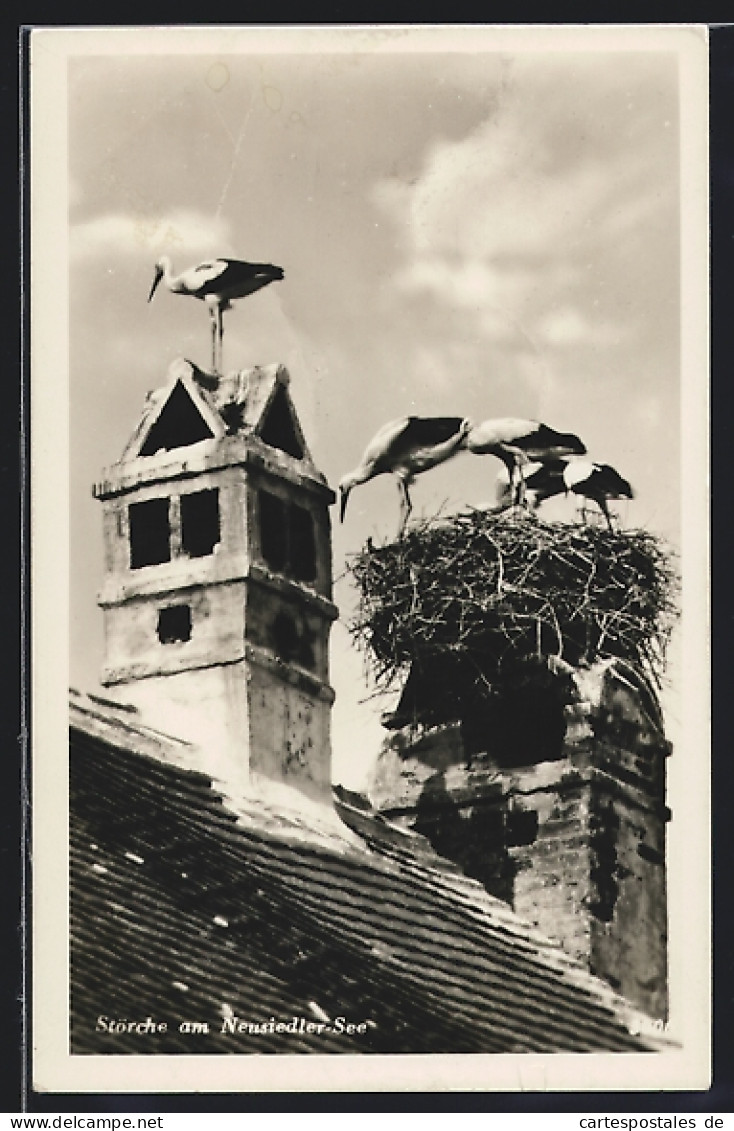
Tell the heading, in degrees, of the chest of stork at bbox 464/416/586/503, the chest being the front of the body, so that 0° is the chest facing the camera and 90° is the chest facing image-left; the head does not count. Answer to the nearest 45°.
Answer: approximately 90°

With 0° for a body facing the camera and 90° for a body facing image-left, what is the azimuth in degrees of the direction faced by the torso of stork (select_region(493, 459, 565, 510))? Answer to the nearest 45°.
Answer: approximately 90°

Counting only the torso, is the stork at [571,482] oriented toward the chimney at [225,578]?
yes

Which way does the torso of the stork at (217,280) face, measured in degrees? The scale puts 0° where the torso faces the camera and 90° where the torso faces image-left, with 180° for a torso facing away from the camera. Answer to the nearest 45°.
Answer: approximately 90°

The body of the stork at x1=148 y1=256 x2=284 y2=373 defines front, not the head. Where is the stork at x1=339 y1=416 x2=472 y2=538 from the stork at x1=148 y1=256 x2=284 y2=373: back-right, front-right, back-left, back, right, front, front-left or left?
back

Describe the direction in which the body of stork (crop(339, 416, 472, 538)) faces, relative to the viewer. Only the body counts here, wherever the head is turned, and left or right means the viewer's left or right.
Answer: facing to the left of the viewer

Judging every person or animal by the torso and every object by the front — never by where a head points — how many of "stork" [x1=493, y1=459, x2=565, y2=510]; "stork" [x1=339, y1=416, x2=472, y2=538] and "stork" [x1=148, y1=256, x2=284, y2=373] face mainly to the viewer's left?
3

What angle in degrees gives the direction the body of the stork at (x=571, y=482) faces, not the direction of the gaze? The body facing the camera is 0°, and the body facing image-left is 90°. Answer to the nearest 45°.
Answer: approximately 90°
